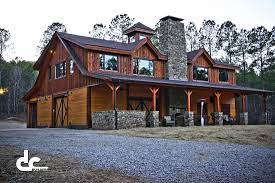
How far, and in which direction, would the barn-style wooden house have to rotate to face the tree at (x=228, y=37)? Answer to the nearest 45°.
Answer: approximately 90° to its left

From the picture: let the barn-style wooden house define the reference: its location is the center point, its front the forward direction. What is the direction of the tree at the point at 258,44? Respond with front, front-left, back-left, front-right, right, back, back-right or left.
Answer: left

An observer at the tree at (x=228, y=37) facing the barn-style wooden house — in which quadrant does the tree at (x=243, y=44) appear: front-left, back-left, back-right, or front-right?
back-left

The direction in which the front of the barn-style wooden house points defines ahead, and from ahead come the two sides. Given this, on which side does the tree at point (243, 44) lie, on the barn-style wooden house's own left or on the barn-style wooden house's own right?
on the barn-style wooden house's own left
